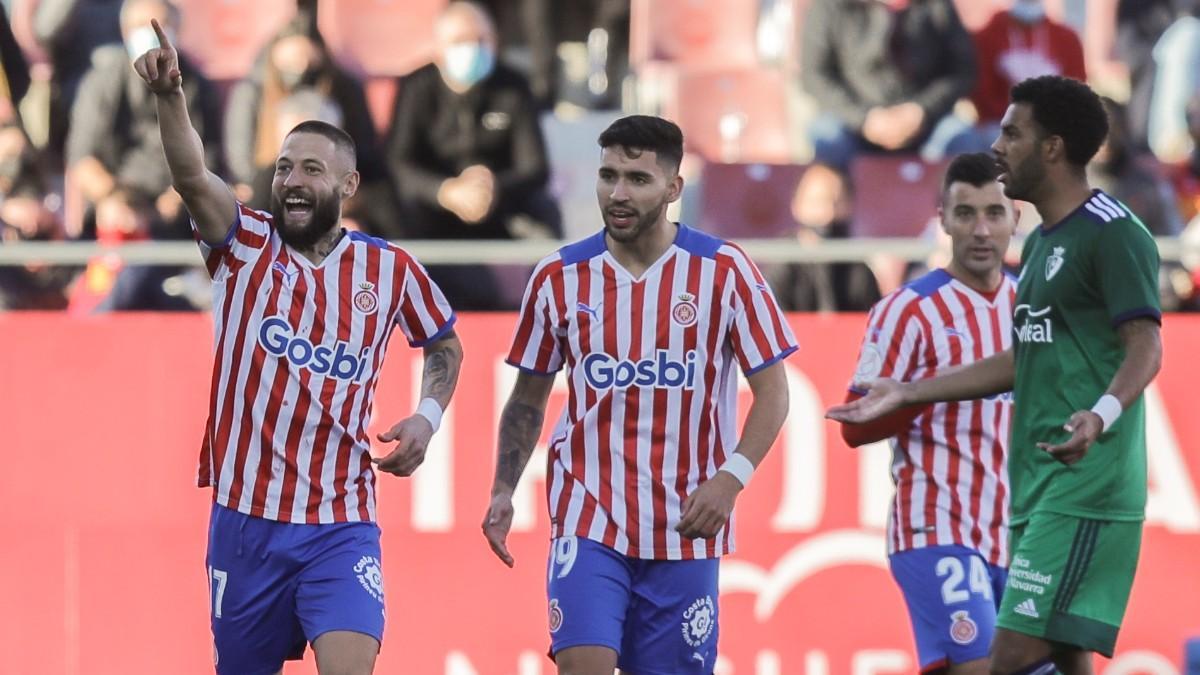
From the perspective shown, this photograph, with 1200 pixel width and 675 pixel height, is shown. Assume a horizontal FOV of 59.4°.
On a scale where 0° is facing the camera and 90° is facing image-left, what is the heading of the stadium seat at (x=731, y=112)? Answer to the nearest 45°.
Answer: approximately 0°

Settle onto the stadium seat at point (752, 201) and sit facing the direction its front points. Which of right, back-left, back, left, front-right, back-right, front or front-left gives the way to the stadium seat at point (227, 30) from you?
right

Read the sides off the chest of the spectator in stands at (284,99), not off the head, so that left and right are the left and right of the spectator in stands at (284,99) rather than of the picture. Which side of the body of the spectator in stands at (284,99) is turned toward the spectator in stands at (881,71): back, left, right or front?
left

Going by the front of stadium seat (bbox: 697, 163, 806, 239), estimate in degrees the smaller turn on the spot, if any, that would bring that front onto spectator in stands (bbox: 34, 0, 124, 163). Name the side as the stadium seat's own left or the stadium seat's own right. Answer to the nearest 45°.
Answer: approximately 90° to the stadium seat's own right

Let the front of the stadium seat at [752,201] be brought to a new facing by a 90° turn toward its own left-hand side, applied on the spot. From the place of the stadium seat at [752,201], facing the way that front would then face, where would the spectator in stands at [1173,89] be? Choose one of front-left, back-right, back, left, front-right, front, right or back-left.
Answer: front

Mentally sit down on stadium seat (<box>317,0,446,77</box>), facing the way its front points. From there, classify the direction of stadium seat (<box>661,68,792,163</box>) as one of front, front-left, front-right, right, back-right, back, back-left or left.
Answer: left

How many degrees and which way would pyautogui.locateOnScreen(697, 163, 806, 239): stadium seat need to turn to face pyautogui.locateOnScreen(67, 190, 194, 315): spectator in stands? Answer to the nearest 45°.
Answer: approximately 90° to its right

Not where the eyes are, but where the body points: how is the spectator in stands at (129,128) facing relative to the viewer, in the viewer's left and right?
facing the viewer

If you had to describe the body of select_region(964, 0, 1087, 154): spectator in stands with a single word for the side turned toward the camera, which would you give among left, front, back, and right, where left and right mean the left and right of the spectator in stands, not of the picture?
front

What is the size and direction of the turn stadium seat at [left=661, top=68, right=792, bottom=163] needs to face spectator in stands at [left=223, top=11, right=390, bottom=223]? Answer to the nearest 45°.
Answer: approximately 90° to its right

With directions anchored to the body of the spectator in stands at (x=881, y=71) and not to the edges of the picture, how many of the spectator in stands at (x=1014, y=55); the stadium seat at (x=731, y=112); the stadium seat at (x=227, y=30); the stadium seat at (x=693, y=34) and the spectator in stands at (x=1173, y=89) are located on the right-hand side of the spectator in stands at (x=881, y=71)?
3

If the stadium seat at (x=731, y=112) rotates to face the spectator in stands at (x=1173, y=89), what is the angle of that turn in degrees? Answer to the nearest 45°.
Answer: approximately 90° to its left
